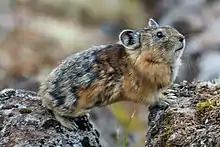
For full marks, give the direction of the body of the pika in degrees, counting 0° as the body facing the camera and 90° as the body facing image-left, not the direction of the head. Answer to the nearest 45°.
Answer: approximately 270°
